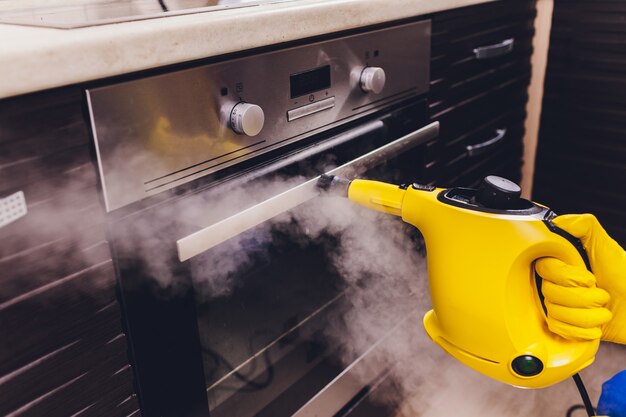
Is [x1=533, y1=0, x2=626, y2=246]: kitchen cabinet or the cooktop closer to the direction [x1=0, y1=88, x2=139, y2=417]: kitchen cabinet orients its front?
the kitchen cabinet

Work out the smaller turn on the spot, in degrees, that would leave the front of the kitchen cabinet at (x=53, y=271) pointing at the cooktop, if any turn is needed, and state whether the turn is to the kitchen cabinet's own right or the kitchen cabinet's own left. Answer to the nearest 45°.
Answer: approximately 135° to the kitchen cabinet's own left

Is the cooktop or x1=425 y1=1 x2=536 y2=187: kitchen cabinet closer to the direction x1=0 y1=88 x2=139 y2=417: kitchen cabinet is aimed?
the kitchen cabinet

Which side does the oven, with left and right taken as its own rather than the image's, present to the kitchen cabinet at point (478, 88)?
left
